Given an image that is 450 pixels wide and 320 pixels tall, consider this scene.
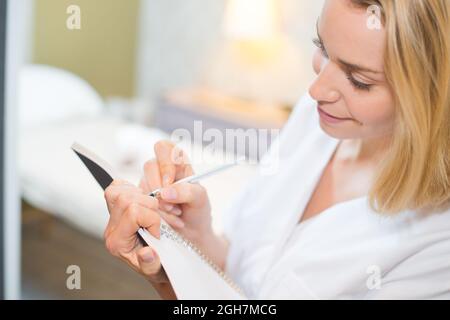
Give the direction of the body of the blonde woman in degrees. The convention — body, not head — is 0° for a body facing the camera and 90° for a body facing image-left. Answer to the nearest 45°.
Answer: approximately 45°

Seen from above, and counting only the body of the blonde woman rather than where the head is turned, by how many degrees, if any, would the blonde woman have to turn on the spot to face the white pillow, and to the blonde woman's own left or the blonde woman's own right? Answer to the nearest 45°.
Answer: approximately 90° to the blonde woman's own right

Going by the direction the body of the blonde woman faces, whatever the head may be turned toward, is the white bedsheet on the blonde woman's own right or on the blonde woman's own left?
on the blonde woman's own right
